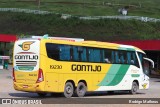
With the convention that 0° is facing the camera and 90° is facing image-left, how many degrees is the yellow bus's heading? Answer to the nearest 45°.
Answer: approximately 225°
